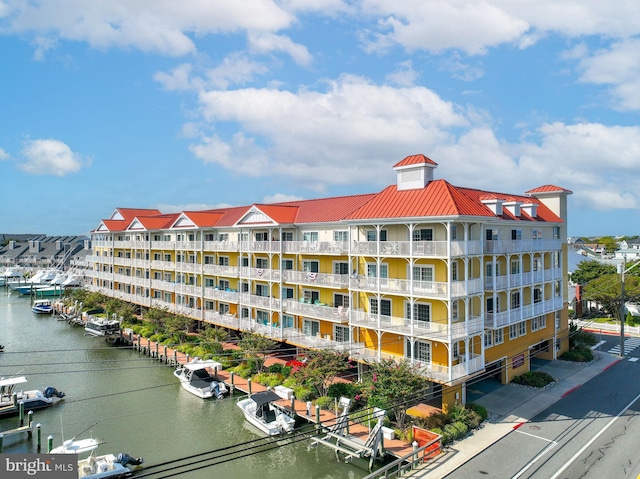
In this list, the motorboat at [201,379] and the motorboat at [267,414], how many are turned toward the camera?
0

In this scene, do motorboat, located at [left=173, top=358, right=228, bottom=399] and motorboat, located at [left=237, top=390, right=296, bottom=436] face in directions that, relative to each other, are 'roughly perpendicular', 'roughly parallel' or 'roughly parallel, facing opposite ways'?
roughly parallel

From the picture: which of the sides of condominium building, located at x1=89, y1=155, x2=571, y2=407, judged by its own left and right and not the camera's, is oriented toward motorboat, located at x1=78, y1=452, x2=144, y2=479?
front

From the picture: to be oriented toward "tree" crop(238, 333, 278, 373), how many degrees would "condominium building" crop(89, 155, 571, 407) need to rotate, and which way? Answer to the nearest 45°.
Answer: approximately 45° to its right

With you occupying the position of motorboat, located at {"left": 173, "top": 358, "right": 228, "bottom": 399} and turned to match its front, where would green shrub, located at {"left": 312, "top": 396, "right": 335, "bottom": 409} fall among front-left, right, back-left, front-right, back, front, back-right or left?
back

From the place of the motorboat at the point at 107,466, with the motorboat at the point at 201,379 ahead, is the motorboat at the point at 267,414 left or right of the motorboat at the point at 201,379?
right

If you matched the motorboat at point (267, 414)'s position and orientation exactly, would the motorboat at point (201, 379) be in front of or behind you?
in front

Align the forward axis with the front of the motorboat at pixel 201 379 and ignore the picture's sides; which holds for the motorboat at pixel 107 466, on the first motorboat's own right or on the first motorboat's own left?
on the first motorboat's own left

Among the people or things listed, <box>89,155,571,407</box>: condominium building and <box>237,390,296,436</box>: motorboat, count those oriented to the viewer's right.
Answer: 0

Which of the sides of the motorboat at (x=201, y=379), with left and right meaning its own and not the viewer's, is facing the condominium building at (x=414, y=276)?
right

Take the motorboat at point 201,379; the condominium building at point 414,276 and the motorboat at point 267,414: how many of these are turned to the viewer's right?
0

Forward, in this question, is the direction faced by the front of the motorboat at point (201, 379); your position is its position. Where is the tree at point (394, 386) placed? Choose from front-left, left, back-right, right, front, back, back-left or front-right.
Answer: back

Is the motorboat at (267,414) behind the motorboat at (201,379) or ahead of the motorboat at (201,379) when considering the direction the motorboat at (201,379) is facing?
behind

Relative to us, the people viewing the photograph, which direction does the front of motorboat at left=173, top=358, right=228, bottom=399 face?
facing away from the viewer and to the left of the viewer
